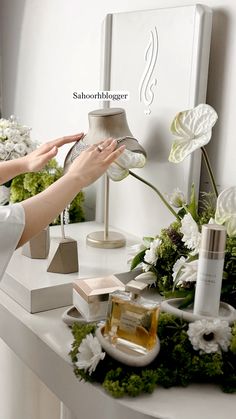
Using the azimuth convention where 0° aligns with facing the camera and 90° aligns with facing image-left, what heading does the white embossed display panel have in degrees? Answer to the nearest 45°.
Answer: approximately 45°

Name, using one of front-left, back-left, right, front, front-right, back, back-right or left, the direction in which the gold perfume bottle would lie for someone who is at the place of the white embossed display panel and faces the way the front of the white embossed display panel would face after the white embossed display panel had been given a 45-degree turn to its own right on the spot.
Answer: left

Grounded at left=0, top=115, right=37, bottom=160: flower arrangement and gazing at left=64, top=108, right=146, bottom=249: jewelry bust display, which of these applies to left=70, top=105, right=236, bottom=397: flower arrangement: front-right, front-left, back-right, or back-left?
front-right

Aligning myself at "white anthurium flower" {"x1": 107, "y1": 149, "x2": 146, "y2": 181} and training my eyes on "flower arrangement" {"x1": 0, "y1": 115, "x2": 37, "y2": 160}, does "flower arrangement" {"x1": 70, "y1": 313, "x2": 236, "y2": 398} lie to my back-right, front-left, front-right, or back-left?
back-left

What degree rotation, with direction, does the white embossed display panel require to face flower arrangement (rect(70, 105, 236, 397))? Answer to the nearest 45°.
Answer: approximately 45° to its left
